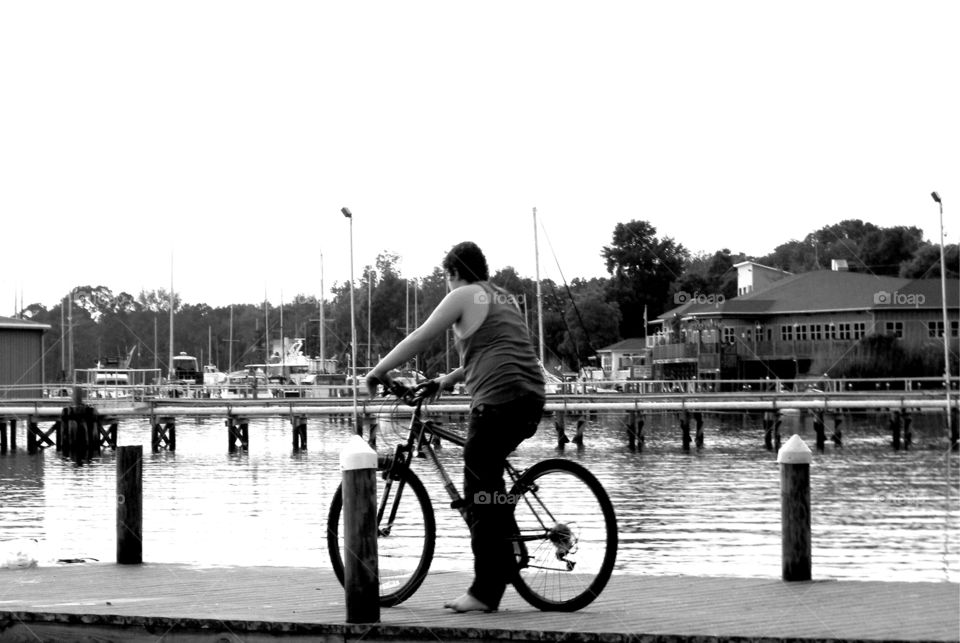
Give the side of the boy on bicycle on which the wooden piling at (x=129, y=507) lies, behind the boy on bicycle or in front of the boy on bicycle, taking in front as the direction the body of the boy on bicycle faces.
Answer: in front

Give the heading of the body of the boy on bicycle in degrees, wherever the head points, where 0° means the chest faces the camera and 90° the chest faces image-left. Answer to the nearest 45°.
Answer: approximately 135°

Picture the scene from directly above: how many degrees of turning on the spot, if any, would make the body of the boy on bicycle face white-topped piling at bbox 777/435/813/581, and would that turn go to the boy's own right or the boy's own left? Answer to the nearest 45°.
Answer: approximately 90° to the boy's own right

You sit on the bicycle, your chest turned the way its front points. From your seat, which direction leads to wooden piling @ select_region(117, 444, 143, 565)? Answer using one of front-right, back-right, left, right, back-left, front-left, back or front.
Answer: front

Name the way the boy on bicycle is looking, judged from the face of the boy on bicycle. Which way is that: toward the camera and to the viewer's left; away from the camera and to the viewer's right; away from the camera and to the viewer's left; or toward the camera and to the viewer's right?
away from the camera and to the viewer's left

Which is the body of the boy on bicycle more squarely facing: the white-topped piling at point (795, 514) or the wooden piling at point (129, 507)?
the wooden piling

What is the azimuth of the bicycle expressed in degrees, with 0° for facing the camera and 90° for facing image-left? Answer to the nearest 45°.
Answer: approximately 135°
